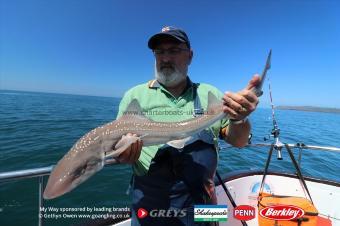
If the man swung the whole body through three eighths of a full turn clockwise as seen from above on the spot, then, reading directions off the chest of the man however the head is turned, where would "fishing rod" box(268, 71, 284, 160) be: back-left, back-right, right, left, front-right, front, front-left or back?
right

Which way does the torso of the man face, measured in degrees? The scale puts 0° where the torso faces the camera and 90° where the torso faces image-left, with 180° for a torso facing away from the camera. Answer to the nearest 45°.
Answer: approximately 0°
